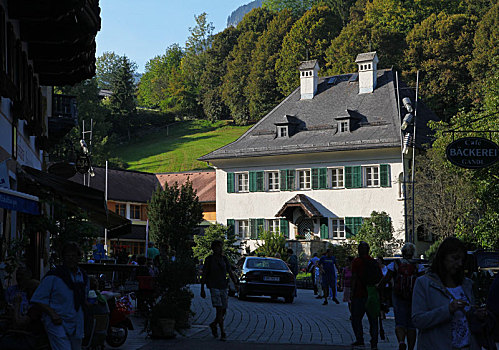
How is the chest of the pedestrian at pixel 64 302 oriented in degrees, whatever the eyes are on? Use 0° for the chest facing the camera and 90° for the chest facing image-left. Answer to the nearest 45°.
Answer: approximately 315°

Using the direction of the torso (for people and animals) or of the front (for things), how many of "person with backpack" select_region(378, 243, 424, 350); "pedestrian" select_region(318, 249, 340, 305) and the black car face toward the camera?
1

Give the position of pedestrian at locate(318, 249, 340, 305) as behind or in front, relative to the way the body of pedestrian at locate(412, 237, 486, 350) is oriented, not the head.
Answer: behind

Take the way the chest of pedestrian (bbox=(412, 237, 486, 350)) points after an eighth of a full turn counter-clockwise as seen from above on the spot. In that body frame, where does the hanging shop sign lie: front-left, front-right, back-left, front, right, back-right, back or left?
left

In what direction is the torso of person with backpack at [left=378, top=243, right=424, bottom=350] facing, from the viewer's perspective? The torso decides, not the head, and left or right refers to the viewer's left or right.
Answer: facing away from the viewer

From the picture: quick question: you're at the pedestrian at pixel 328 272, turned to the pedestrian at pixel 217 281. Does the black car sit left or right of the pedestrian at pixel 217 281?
right

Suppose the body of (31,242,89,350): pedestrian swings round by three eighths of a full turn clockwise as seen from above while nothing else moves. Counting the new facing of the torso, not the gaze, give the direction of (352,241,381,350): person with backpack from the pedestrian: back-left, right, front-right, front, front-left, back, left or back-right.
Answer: back-right

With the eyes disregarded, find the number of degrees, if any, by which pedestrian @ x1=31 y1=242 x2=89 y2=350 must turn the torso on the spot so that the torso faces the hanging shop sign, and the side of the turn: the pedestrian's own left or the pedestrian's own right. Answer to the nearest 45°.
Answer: approximately 90° to the pedestrian's own left

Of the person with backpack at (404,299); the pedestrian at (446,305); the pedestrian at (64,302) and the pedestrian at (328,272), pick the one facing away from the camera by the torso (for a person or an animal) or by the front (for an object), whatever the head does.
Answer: the person with backpack
